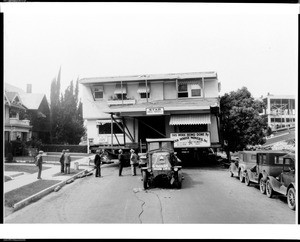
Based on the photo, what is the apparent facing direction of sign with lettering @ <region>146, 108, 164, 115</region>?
toward the camera

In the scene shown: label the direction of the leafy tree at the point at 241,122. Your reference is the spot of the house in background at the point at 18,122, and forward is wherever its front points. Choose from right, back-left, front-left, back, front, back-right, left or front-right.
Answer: front

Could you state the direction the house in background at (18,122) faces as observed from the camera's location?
facing the viewer and to the right of the viewer

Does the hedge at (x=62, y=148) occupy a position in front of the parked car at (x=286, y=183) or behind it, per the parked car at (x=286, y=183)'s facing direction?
in front

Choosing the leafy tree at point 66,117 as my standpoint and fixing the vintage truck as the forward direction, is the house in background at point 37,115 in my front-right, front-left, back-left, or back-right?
back-right

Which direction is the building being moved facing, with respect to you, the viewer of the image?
facing the viewer

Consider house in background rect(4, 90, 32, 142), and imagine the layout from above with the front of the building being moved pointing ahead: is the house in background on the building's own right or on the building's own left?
on the building's own right

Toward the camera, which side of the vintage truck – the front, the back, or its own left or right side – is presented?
front

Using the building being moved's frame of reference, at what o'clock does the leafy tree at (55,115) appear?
The leafy tree is roughly at 4 o'clock from the building being moved.
